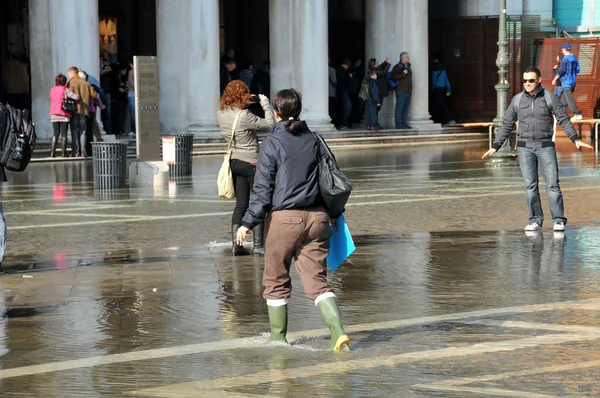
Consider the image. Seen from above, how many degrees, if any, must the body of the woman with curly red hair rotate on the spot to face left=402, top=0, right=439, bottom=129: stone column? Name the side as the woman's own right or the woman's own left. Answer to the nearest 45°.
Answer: approximately 45° to the woman's own left

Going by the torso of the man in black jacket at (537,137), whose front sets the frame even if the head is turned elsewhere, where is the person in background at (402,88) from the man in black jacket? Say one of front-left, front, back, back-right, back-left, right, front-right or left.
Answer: back

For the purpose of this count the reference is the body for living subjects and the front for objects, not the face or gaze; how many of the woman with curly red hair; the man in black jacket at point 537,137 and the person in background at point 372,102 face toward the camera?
1

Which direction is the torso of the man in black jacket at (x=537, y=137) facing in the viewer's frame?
toward the camera

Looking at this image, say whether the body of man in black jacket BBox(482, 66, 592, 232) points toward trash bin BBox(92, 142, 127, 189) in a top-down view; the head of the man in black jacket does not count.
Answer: no

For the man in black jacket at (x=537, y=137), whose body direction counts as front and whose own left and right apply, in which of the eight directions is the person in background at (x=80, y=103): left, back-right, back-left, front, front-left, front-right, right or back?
back-right

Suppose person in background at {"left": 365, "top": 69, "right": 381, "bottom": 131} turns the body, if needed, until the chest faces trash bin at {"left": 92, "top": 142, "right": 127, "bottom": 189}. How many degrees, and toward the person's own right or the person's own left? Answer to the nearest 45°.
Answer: approximately 90° to the person's own right

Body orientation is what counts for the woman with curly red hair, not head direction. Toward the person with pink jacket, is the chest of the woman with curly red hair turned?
no

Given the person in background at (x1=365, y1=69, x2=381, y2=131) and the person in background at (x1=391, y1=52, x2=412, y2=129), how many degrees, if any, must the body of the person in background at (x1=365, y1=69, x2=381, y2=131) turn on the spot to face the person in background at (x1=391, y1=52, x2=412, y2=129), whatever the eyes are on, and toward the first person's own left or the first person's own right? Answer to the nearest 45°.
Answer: approximately 45° to the first person's own left

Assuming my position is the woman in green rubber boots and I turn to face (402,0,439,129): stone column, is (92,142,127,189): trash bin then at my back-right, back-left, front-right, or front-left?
front-left

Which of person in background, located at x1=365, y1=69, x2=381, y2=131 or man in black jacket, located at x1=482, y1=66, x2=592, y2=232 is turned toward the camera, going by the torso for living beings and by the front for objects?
the man in black jacket

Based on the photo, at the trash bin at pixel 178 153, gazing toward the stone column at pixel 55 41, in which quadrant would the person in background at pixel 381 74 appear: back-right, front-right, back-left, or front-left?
front-right

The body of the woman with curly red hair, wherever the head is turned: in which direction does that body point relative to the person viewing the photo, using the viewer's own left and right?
facing away from the viewer and to the right of the viewer

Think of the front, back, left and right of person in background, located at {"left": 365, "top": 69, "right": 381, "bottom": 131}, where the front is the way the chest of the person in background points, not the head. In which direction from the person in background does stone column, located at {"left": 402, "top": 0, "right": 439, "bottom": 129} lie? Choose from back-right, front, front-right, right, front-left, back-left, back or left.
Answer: front-left

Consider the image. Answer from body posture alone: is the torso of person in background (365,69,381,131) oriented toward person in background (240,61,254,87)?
no
